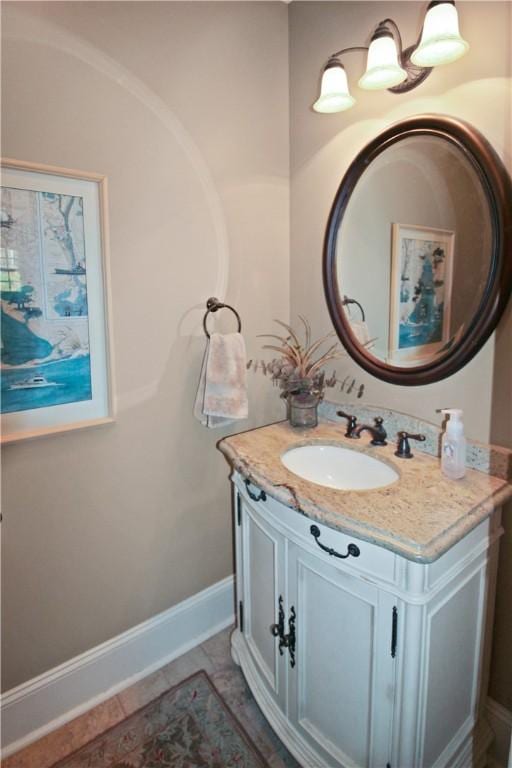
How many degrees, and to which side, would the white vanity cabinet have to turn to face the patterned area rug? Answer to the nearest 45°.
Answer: approximately 45° to its right

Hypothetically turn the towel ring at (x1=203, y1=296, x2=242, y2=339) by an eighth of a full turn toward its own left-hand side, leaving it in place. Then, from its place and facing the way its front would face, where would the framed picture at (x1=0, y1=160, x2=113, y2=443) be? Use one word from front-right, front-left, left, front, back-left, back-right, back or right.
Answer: back-right

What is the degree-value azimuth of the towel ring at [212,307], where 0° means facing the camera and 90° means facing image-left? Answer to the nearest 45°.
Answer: approximately 315°

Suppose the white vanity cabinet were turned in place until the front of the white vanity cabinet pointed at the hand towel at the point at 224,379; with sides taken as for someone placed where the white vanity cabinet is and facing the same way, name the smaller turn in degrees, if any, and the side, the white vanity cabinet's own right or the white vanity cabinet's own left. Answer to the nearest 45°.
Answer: approximately 90° to the white vanity cabinet's own right

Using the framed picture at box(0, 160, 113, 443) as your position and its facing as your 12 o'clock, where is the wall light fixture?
The wall light fixture is roughly at 11 o'clock from the framed picture.

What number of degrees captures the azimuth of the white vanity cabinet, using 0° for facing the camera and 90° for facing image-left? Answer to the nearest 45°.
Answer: approximately 45°

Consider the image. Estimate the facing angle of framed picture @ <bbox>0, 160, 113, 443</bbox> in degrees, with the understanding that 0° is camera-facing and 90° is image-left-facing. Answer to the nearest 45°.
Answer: approximately 315°

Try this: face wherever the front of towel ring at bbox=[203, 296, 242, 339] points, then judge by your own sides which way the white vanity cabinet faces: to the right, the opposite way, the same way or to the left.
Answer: to the right
